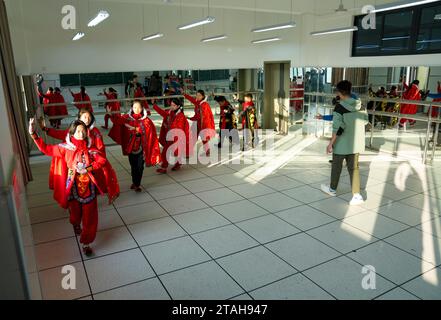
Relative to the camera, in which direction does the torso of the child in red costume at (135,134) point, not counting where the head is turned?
toward the camera

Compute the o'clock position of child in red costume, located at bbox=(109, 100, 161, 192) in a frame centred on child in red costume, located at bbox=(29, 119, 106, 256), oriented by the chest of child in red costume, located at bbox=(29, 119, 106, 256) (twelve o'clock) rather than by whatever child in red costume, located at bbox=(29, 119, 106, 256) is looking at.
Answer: child in red costume, located at bbox=(109, 100, 161, 192) is roughly at 7 o'clock from child in red costume, located at bbox=(29, 119, 106, 256).

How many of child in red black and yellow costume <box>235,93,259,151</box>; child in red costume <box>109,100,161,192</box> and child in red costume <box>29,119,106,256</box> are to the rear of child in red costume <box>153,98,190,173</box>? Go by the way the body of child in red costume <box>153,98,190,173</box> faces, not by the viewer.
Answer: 1

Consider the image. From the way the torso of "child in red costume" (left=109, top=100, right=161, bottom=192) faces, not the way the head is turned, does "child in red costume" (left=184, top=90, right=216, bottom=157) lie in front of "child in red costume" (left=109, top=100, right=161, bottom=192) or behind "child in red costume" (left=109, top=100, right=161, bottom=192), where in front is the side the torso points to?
behind

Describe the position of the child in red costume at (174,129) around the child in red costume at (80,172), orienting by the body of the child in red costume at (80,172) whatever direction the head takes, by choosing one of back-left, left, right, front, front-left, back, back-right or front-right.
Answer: back-left

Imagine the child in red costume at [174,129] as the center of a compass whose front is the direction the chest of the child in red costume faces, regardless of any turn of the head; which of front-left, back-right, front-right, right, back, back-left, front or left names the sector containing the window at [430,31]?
back-left

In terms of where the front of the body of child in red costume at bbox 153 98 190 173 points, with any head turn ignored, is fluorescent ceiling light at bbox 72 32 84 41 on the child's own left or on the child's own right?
on the child's own right

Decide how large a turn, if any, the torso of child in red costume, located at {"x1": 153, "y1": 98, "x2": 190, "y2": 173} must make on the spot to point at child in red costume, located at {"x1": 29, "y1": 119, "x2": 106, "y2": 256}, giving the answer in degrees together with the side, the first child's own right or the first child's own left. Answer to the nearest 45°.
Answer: approximately 45° to the first child's own left

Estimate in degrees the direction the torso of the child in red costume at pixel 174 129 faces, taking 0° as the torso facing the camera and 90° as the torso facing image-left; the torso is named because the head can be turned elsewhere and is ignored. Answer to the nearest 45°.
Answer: approximately 45°

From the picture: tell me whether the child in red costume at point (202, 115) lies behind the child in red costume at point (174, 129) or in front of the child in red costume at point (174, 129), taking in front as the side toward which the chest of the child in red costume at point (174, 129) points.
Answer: behind

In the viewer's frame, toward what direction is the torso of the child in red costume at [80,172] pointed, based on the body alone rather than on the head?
toward the camera

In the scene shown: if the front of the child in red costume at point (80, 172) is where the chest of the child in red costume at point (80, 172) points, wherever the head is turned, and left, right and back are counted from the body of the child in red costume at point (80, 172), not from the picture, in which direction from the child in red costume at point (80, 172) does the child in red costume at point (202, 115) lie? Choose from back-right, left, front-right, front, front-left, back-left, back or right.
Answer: back-left

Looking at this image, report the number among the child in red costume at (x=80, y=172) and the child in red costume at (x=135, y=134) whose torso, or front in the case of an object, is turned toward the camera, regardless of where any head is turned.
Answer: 2
